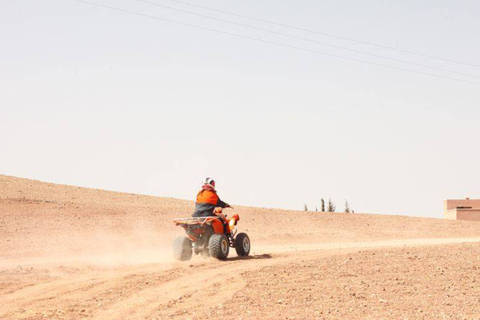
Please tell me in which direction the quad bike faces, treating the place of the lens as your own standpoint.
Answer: facing away from the viewer and to the right of the viewer

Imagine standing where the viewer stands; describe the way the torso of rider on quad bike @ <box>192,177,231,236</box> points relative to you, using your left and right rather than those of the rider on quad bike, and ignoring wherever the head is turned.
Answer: facing away from the viewer and to the right of the viewer
